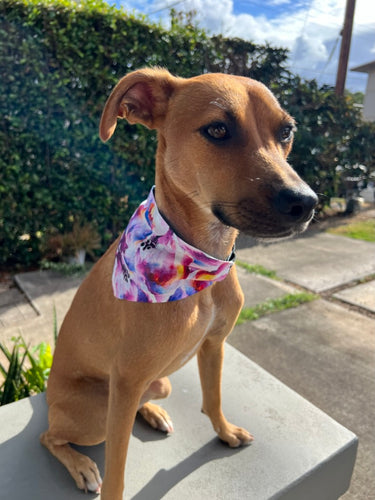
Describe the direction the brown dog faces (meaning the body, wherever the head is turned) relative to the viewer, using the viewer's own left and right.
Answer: facing the viewer and to the right of the viewer

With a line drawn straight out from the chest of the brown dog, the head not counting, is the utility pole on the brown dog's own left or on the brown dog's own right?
on the brown dog's own left
